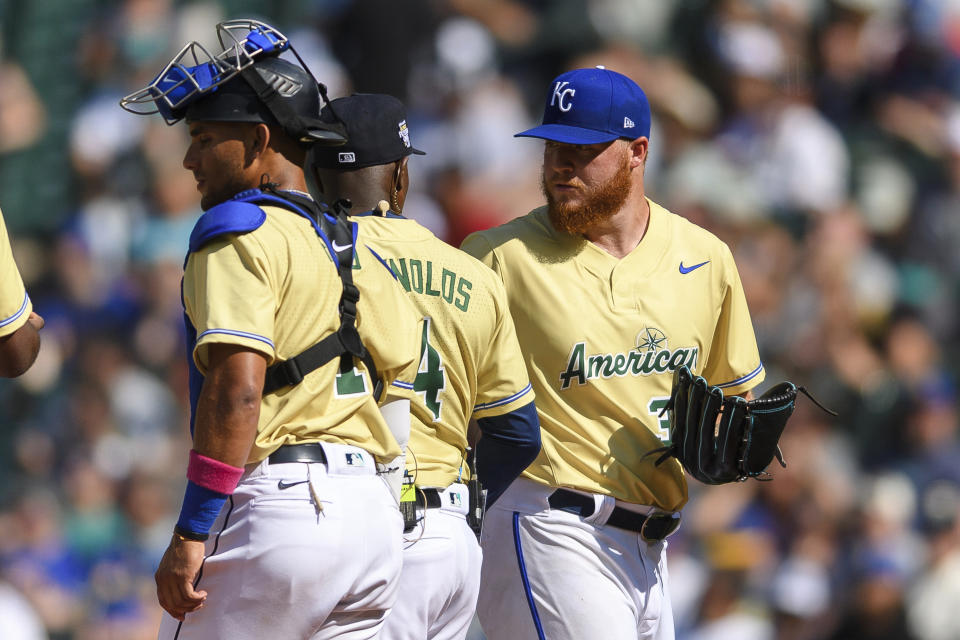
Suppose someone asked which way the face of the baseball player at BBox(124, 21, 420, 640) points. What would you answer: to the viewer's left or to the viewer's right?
to the viewer's left

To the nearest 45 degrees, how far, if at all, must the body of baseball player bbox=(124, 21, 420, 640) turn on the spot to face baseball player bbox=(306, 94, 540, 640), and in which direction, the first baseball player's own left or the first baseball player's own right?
approximately 90° to the first baseball player's own right

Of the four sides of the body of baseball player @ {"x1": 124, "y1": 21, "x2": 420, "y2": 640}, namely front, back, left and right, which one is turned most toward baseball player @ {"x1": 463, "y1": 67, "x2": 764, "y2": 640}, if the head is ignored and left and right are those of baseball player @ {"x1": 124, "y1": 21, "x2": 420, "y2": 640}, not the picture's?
right

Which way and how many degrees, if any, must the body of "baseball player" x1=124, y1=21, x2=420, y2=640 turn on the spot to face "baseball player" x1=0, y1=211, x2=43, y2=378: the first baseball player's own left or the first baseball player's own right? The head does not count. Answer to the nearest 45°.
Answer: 0° — they already face them

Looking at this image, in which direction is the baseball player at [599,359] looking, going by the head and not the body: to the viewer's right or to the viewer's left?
to the viewer's left

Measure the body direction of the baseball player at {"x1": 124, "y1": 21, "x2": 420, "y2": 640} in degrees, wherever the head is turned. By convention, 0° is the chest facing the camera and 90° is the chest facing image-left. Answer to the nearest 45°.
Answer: approximately 135°

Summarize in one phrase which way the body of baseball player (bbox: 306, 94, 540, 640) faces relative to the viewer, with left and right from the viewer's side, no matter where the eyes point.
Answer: facing away from the viewer and to the right of the viewer
